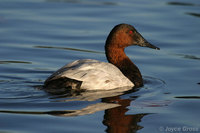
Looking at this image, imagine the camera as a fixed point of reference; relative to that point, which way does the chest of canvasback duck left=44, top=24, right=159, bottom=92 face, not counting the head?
to the viewer's right
